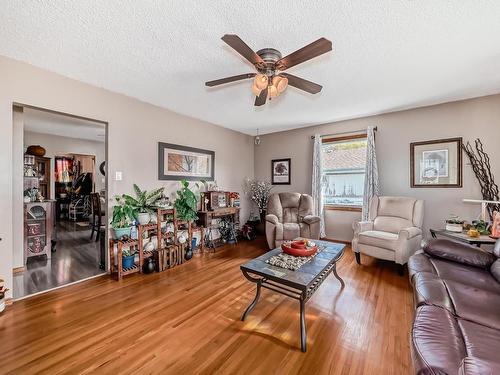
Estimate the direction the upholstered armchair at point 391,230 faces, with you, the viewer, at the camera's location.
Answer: facing the viewer and to the left of the viewer

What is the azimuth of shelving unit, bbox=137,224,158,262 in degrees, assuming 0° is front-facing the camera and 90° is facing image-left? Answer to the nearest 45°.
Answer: approximately 315°

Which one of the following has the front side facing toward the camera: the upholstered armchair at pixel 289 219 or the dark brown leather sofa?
the upholstered armchair

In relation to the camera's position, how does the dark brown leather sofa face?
facing to the left of the viewer

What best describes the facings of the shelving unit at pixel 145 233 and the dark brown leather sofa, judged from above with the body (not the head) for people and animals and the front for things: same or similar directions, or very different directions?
very different directions

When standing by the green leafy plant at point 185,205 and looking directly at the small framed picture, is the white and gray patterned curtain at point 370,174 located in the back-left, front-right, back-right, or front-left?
front-right

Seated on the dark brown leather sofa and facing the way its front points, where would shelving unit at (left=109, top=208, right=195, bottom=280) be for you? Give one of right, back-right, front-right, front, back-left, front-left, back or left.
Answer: front

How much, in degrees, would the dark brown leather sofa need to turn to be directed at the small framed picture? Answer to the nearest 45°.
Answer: approximately 45° to its right

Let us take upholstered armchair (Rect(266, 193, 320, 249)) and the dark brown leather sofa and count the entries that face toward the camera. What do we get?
1

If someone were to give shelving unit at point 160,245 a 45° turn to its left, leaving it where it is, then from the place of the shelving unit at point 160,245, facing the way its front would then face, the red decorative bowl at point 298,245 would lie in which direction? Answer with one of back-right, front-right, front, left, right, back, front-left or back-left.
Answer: front-right

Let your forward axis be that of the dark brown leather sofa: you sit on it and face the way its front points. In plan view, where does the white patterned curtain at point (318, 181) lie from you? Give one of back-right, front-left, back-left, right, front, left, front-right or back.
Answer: front-right

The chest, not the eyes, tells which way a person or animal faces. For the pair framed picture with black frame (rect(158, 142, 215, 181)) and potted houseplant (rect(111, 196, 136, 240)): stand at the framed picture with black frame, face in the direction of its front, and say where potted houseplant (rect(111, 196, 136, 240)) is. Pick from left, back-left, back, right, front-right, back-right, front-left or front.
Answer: right

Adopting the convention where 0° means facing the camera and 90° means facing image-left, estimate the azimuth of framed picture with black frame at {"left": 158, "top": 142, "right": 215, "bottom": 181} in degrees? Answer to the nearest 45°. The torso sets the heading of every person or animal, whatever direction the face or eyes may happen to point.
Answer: approximately 315°

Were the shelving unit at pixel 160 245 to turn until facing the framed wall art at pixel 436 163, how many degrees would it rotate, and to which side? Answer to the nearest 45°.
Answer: approximately 45° to its left

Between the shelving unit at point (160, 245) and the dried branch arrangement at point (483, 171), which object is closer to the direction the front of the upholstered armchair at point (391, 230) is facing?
the shelving unit

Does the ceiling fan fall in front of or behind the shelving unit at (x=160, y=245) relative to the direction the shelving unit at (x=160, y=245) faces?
in front

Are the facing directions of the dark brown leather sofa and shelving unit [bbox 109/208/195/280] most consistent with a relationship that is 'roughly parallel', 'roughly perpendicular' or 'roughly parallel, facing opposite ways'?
roughly parallel, facing opposite ways

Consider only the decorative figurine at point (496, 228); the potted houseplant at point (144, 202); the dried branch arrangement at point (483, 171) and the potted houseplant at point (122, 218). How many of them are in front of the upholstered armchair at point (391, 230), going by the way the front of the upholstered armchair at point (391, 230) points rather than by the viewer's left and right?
2
